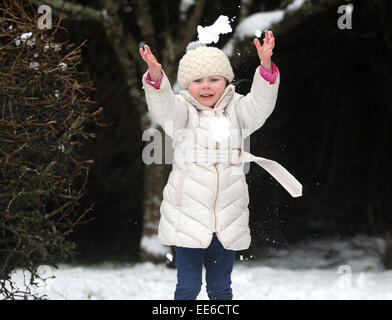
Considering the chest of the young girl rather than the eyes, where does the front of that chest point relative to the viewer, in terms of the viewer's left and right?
facing the viewer

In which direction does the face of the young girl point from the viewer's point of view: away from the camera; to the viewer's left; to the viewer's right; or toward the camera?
toward the camera
